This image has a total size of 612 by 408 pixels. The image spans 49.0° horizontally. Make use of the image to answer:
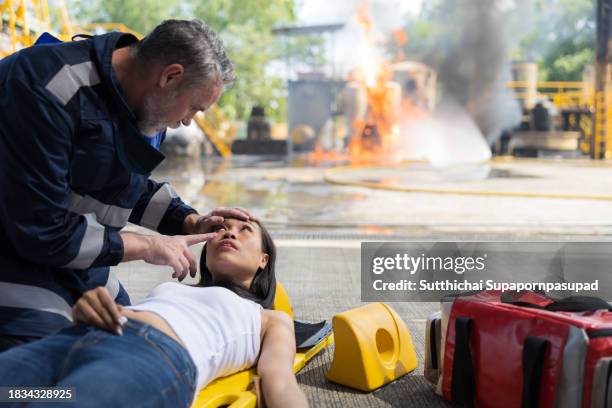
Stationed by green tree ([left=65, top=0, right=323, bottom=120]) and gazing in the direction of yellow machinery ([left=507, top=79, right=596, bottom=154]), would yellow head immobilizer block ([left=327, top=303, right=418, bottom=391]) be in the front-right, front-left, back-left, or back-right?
front-right

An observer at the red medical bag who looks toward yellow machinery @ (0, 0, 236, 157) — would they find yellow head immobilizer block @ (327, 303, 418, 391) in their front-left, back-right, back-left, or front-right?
front-left

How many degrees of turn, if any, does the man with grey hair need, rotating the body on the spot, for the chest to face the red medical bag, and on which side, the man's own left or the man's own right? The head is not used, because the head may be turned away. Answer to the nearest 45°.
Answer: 0° — they already face it

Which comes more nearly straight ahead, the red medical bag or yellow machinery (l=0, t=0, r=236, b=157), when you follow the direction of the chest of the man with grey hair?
the red medical bag

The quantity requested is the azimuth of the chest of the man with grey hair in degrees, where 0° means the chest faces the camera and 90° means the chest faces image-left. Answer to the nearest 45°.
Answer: approximately 270°

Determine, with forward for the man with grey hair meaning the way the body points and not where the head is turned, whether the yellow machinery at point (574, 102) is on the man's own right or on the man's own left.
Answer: on the man's own left

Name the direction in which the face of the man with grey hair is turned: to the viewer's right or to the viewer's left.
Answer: to the viewer's right

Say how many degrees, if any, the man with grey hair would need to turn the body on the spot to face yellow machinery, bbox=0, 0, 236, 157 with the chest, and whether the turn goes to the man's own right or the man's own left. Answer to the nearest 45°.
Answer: approximately 90° to the man's own left

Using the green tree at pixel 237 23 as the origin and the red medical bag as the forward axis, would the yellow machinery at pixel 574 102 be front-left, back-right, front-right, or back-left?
front-left

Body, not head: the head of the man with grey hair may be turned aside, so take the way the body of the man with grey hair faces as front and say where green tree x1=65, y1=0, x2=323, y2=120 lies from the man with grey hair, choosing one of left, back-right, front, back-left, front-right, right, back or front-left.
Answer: left

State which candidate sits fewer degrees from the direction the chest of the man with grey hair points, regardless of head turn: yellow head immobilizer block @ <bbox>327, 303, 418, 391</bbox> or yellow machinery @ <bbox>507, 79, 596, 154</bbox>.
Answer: the yellow head immobilizer block

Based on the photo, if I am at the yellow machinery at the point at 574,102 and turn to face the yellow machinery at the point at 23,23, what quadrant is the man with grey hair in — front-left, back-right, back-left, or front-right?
front-left

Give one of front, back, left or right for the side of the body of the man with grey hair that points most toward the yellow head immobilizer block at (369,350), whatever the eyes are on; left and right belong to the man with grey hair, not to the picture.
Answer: front

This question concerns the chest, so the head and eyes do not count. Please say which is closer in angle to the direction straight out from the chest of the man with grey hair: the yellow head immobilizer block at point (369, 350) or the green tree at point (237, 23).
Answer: the yellow head immobilizer block
